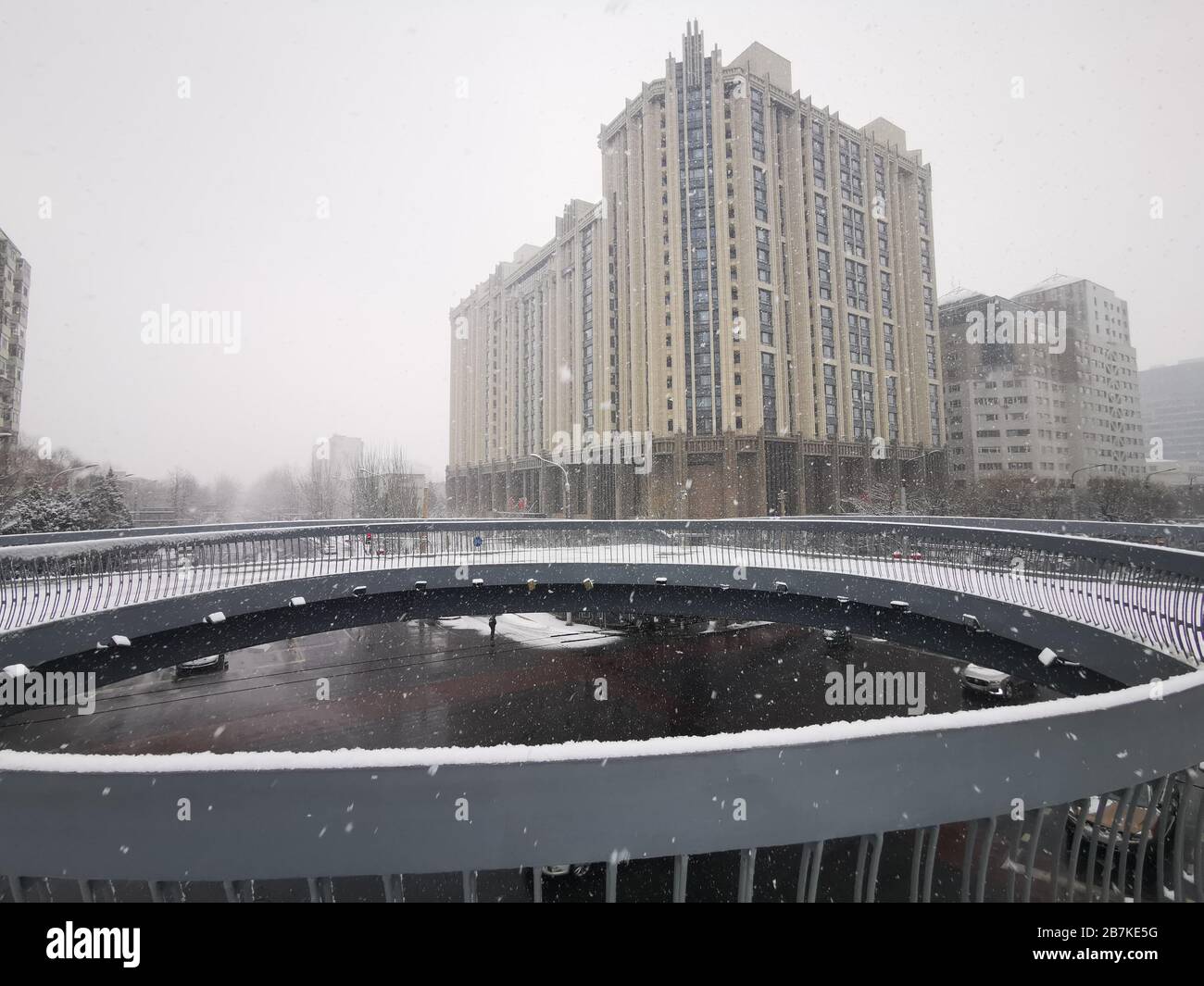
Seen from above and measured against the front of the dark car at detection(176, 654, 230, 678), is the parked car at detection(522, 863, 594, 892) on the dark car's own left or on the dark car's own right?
on the dark car's own left

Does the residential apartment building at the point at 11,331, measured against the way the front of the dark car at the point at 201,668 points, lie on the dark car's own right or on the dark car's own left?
on the dark car's own right

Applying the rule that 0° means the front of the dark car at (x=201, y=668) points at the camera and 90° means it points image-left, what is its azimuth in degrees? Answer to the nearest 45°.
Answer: approximately 45°

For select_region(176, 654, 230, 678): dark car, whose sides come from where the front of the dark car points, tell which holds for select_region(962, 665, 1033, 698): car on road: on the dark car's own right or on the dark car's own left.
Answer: on the dark car's own left
